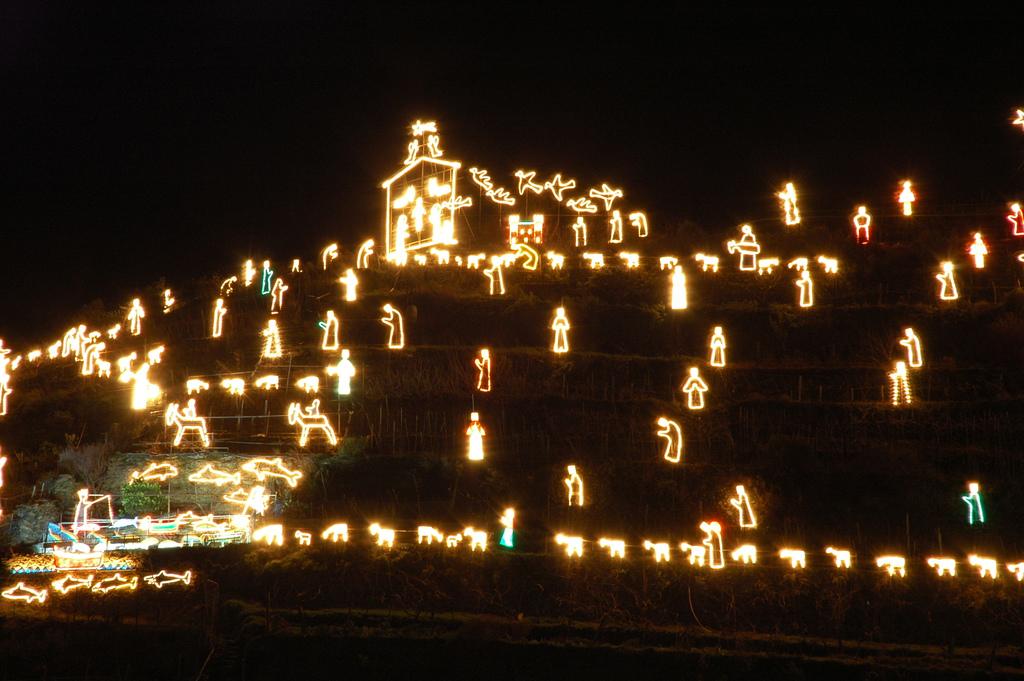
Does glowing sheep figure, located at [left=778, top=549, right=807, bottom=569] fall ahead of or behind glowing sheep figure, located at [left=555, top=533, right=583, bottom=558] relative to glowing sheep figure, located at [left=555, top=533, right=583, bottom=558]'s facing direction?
behind

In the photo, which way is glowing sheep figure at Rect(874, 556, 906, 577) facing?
to the viewer's left

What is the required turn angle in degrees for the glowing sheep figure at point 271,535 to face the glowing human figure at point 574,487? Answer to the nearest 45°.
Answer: approximately 180°

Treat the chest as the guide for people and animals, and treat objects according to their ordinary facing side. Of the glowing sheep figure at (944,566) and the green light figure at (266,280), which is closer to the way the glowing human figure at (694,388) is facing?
the glowing sheep figure

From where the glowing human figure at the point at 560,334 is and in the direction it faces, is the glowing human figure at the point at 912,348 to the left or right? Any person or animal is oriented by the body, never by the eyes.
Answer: on its left

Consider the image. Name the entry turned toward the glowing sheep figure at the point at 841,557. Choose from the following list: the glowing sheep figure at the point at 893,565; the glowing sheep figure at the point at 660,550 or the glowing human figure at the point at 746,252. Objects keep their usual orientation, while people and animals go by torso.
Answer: the glowing sheep figure at the point at 893,565

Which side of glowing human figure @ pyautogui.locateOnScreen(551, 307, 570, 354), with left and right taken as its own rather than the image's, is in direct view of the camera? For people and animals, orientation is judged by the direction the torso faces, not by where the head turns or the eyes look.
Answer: front

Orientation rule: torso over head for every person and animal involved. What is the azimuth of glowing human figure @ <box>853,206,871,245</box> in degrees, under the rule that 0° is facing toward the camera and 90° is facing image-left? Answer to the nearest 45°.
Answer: approximately 0°

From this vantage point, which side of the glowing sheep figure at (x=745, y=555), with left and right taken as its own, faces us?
left

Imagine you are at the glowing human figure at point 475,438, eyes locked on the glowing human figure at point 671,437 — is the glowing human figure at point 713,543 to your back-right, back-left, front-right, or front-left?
front-right

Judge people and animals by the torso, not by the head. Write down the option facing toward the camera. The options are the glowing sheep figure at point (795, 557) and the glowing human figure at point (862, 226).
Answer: the glowing human figure

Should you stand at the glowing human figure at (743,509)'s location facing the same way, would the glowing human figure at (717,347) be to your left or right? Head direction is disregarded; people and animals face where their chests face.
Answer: on your right

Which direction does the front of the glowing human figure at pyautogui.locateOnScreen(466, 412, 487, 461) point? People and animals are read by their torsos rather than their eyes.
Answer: toward the camera

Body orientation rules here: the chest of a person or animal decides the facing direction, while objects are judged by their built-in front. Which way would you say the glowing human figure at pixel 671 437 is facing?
to the viewer's left
